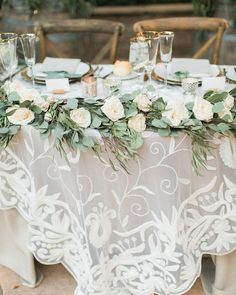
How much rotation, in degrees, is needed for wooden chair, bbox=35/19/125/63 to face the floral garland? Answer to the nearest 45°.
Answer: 0° — it already faces it

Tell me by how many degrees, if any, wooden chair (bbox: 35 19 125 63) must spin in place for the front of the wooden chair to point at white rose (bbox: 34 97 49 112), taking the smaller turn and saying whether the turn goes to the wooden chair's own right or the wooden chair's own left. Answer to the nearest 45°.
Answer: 0° — it already faces it

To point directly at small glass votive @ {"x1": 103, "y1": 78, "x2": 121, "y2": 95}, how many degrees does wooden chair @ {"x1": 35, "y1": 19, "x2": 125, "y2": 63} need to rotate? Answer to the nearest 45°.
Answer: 0° — it already faces it

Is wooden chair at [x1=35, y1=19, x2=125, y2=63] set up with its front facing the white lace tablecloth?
yes

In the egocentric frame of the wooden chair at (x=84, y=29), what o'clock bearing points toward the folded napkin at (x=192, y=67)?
The folded napkin is roughly at 11 o'clock from the wooden chair.

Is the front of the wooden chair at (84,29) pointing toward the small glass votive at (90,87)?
yes

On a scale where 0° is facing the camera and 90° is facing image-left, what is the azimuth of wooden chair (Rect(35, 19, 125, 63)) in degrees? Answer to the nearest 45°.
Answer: approximately 0°

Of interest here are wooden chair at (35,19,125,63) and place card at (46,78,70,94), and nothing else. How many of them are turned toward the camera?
2

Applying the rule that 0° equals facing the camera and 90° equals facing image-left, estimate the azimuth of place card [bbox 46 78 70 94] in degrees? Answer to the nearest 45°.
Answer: approximately 0°
